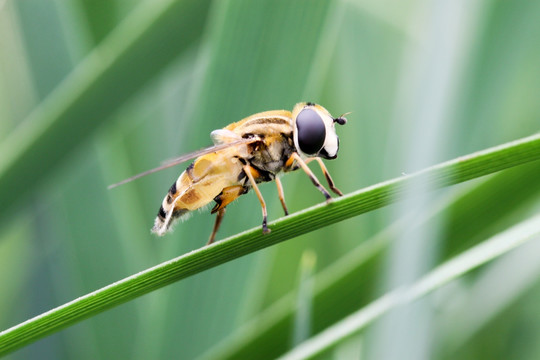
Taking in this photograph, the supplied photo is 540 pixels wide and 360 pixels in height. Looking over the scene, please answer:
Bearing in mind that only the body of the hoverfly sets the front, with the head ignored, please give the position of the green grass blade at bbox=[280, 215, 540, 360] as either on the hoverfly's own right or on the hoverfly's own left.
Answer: on the hoverfly's own left

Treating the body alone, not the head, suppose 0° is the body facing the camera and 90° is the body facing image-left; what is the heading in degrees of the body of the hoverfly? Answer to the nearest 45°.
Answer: approximately 270°

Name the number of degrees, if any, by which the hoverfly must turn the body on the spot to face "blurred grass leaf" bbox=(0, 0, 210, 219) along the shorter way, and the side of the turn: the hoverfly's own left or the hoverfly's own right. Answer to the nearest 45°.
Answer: approximately 135° to the hoverfly's own left

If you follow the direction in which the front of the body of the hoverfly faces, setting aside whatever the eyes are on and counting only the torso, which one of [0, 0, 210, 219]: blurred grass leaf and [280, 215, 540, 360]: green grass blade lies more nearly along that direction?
the green grass blade

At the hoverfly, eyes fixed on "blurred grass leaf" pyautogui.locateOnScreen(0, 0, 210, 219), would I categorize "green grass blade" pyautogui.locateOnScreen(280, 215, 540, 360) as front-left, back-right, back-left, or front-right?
back-left
